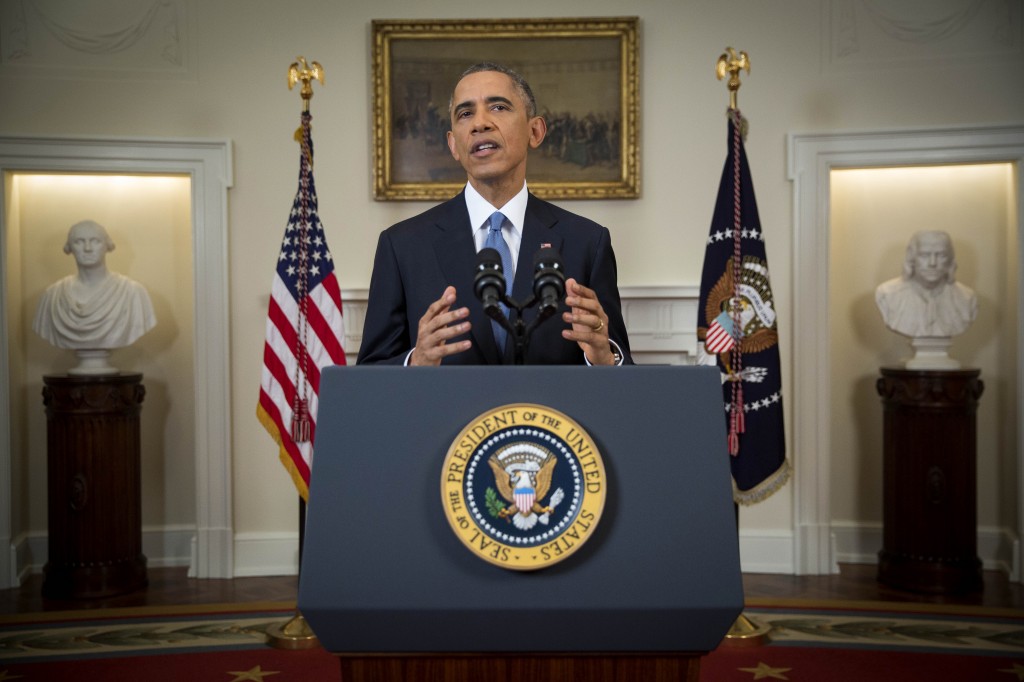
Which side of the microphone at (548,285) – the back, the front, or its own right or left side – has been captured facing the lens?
back

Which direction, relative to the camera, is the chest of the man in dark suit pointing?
toward the camera

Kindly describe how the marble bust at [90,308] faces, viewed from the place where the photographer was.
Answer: facing the viewer

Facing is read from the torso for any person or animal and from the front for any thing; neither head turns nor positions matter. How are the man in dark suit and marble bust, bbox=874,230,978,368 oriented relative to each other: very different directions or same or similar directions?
same or similar directions

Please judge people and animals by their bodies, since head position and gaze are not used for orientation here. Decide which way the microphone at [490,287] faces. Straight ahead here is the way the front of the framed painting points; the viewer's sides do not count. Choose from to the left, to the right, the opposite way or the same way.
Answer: the opposite way

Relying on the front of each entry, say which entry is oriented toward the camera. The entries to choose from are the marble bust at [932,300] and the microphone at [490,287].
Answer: the marble bust

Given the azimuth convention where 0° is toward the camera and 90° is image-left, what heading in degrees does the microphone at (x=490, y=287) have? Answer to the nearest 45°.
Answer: approximately 180°

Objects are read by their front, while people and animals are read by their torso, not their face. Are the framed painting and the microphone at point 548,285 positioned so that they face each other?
yes

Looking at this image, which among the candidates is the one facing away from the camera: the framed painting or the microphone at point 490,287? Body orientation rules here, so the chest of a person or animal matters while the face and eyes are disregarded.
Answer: the microphone

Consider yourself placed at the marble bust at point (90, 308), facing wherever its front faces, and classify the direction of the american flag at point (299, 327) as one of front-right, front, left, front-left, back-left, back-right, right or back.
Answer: front-left

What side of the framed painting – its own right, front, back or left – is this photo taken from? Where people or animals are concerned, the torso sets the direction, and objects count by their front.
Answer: front

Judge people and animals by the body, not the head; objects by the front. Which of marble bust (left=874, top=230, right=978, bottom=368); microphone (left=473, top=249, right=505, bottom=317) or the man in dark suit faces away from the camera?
the microphone

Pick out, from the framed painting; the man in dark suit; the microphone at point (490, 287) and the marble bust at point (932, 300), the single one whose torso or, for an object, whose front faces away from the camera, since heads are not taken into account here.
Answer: the microphone

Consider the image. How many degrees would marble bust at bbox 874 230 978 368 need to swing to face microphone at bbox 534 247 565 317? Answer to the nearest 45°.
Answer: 0° — it already faces it

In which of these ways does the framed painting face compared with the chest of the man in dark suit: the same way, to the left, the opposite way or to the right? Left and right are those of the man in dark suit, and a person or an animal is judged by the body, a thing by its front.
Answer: the same way

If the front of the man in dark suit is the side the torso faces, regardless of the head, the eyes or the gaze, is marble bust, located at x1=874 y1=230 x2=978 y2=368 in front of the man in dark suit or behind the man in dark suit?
behind

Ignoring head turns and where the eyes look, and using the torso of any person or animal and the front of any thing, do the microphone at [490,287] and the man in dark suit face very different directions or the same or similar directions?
very different directions

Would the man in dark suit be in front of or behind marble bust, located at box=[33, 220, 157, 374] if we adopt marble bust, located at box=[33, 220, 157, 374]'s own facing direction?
in front

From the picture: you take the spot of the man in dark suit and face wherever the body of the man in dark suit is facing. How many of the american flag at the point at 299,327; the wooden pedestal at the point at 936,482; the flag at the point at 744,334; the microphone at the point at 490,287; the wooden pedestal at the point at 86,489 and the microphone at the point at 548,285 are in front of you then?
2

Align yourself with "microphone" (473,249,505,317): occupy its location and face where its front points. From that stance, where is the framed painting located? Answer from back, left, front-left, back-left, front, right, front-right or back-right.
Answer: front
